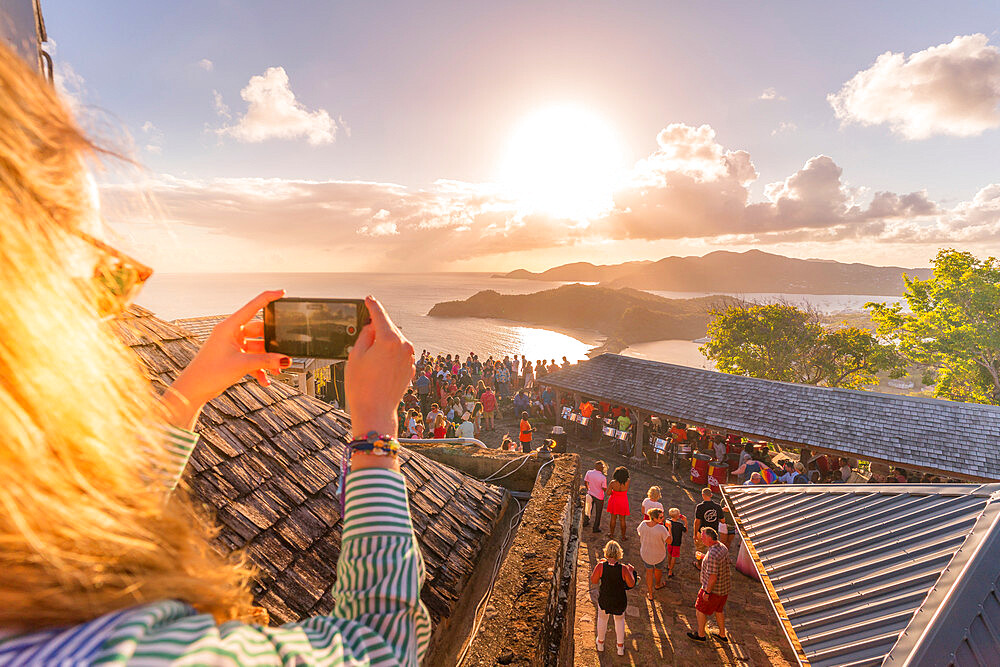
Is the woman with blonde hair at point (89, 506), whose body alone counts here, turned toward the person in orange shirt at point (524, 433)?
yes

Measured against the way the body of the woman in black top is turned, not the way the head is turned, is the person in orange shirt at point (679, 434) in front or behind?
in front

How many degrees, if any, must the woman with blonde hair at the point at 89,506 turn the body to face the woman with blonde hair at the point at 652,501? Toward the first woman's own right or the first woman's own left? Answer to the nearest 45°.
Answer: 0° — they already face them

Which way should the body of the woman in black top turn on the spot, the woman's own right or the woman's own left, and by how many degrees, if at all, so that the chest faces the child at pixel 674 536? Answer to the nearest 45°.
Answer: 0° — they already face them

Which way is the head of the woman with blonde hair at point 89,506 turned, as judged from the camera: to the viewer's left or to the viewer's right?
to the viewer's right

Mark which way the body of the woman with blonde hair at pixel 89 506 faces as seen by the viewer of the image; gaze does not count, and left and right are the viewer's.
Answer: facing away from the viewer and to the right of the viewer

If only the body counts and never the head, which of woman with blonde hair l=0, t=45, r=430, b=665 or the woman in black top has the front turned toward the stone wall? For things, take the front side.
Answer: the woman with blonde hair

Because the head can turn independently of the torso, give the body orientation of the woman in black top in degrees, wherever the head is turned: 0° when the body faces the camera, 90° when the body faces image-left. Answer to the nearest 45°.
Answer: approximately 180°

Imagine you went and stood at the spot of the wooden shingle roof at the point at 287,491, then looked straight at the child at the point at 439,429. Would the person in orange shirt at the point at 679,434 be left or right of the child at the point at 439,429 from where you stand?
right

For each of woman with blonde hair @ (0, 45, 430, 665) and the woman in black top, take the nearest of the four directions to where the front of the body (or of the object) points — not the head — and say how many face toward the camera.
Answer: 0
